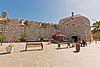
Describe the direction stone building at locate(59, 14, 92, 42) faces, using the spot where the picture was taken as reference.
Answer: facing the viewer
